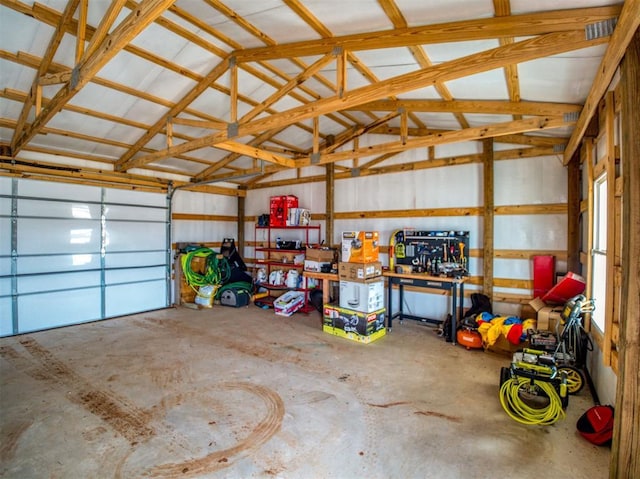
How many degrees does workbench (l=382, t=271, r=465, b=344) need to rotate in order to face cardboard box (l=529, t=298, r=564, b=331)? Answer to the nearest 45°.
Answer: approximately 90° to its left

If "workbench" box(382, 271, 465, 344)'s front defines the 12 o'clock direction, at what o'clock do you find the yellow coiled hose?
The yellow coiled hose is roughly at 10 o'clock from the workbench.

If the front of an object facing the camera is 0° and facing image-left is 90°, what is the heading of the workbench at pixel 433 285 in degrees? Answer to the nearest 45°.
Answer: approximately 45°
